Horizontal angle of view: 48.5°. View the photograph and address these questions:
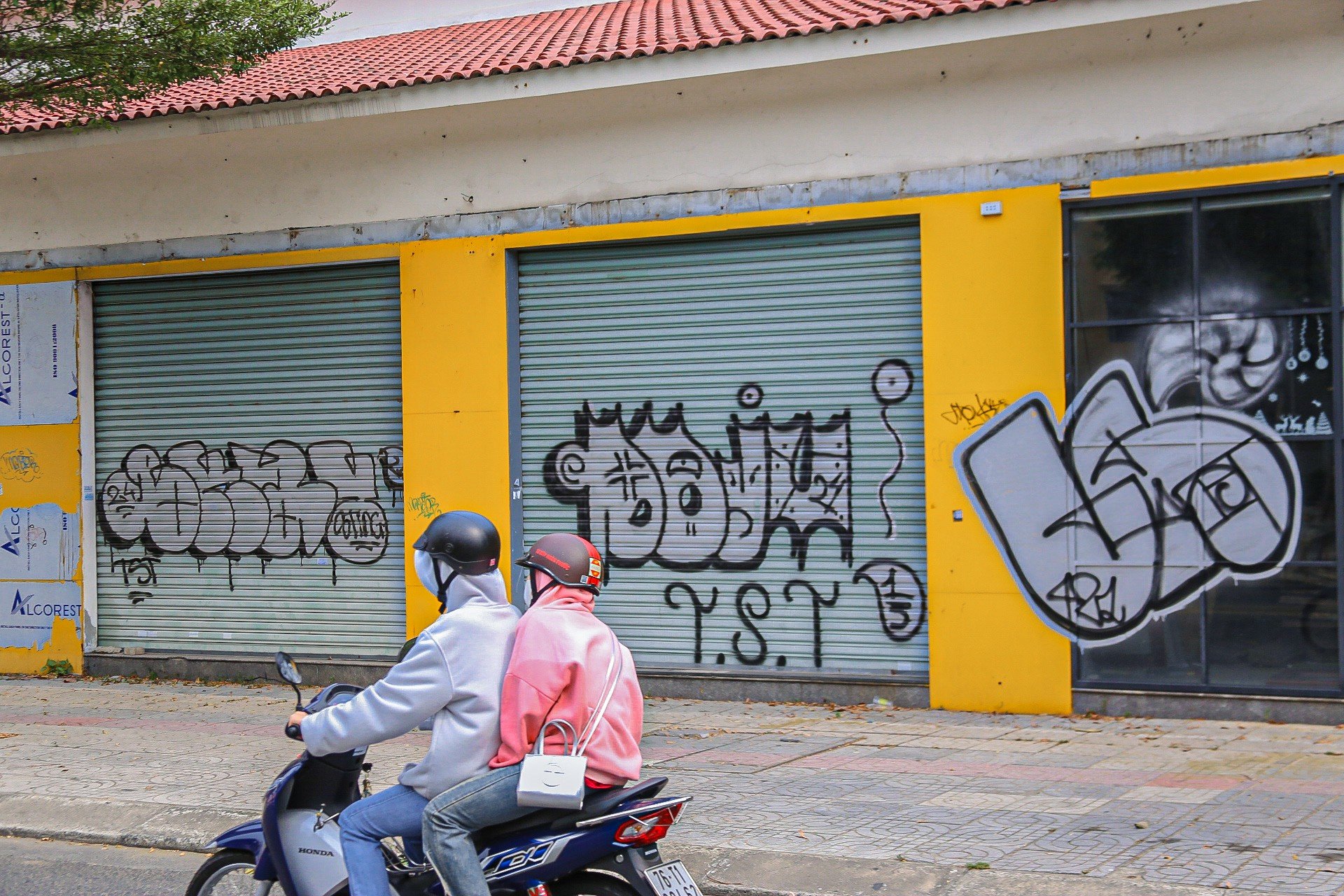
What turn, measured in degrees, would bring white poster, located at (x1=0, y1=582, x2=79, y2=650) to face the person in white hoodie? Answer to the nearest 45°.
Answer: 0° — it already faces them

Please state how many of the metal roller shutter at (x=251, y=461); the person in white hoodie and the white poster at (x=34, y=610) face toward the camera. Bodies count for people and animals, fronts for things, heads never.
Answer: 2

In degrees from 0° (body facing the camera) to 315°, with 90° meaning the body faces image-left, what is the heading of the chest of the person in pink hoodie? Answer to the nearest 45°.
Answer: approximately 135°

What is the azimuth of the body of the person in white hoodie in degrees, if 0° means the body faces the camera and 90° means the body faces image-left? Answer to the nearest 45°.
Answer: approximately 135°

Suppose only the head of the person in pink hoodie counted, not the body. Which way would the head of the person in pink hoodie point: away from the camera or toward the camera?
away from the camera

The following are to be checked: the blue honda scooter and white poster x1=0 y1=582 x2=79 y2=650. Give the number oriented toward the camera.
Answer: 1

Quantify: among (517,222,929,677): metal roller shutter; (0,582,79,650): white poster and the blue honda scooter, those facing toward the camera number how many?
2

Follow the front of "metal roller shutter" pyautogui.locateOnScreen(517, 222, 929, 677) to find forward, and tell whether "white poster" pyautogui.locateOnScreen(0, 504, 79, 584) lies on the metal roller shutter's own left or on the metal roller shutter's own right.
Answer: on the metal roller shutter's own right

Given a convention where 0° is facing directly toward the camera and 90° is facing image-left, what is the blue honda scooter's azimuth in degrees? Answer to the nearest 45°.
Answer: approximately 135°
